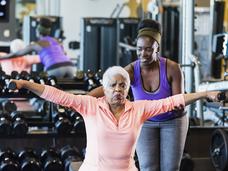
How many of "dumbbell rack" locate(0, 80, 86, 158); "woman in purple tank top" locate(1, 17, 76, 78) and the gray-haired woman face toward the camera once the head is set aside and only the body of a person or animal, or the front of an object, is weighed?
2

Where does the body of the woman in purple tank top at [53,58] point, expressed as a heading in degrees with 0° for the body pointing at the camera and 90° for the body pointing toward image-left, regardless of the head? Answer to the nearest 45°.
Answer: approximately 135°

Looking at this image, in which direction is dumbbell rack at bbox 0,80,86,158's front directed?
toward the camera

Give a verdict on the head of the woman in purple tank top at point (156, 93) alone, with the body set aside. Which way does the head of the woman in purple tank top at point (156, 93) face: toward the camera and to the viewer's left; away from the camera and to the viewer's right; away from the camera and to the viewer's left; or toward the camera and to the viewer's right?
toward the camera and to the viewer's left

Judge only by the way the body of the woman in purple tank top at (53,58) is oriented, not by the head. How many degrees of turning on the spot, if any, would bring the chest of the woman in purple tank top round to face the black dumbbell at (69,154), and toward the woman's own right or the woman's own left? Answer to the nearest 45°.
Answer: approximately 135° to the woman's own left
